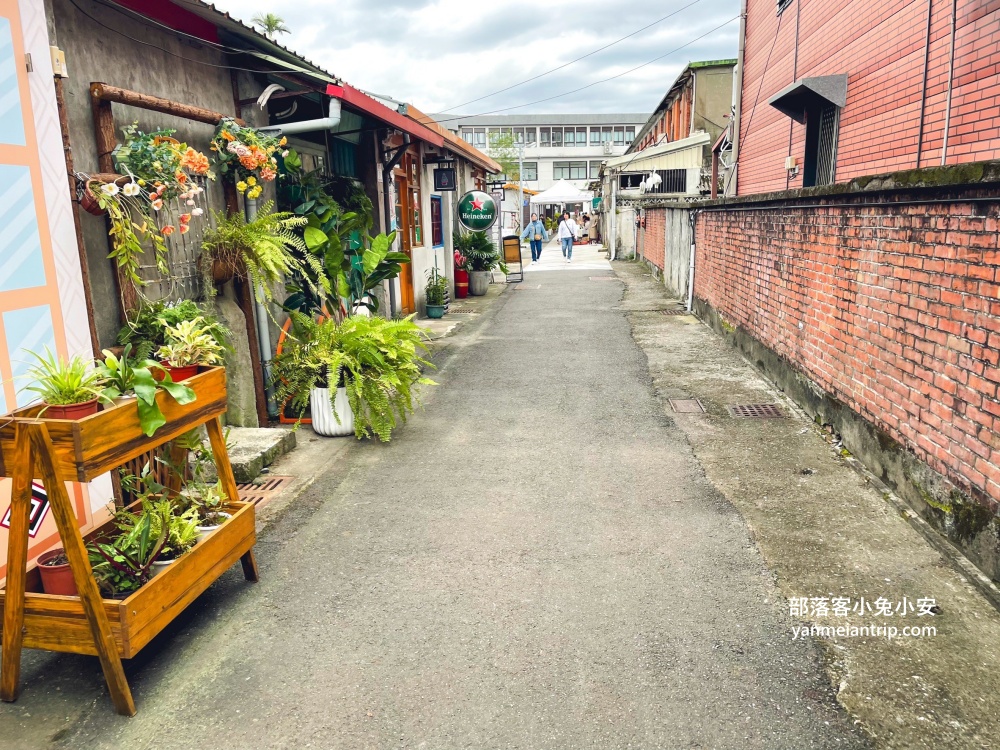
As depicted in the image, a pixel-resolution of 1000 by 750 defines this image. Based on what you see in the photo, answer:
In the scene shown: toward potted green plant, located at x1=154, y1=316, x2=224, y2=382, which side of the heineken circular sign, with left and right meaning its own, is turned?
front

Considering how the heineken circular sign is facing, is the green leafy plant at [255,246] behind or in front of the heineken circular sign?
in front

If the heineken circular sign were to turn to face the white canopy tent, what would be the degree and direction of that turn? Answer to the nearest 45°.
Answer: approximately 180°

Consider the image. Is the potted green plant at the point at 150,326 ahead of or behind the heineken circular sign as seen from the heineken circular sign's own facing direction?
ahead

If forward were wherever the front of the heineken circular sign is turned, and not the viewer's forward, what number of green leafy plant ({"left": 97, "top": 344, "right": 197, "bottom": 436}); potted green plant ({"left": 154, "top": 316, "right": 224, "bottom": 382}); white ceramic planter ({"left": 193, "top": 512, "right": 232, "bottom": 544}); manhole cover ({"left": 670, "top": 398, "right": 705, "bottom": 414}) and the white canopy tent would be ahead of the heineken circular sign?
4

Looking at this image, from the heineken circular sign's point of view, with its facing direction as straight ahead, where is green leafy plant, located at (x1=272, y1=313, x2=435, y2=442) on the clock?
The green leafy plant is roughly at 12 o'clock from the heineken circular sign.

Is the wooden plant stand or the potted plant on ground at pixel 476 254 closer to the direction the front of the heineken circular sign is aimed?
the wooden plant stand

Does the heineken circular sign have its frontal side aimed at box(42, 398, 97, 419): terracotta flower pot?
yes

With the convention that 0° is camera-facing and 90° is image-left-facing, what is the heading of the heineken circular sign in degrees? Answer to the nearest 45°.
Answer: approximately 0°

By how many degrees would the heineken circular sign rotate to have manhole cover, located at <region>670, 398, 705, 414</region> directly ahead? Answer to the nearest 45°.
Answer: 0° — it already faces it

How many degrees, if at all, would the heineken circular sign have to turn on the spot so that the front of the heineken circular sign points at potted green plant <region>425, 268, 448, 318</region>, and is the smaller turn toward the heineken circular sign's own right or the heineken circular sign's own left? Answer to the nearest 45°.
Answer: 0° — it already faces it

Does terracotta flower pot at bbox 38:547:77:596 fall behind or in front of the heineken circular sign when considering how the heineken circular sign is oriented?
in front

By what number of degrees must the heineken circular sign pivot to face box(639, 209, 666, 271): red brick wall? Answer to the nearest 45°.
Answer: approximately 135° to its left

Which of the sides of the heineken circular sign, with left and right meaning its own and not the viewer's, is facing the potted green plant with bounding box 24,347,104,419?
front

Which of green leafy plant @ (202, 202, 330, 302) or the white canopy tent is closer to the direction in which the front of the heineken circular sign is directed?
the green leafy plant

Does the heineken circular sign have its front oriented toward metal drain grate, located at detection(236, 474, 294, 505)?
yes
